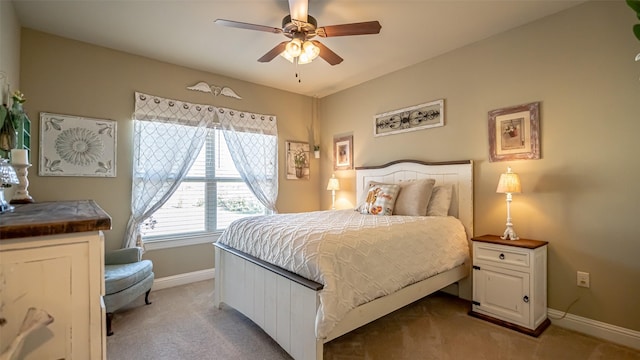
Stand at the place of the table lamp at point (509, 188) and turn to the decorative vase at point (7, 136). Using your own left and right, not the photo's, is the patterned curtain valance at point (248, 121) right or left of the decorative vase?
right

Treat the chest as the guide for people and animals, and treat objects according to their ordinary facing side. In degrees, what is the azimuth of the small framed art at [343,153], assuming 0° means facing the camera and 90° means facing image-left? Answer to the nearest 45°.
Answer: approximately 45°

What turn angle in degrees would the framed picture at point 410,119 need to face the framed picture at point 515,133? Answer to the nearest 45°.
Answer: approximately 90° to its left

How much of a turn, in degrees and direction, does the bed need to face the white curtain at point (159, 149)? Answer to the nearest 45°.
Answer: approximately 90° to its right

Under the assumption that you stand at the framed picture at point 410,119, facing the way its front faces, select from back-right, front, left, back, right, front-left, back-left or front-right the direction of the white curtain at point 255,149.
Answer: front-right

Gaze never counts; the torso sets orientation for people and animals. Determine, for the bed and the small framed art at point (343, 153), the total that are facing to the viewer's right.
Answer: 0

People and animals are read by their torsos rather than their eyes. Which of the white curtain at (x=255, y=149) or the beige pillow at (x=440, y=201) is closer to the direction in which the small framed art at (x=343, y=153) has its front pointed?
the white curtain

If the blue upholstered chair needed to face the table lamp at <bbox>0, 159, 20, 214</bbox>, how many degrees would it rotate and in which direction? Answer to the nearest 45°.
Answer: approximately 90° to its right

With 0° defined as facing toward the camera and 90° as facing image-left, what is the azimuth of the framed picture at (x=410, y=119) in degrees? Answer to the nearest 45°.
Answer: approximately 45°

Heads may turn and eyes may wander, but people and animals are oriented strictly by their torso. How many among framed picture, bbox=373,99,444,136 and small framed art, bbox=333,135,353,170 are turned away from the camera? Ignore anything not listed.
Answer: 0

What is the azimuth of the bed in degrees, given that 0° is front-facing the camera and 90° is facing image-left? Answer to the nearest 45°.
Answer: approximately 45°

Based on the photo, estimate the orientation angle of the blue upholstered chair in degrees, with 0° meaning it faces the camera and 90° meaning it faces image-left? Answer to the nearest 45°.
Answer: approximately 315°
